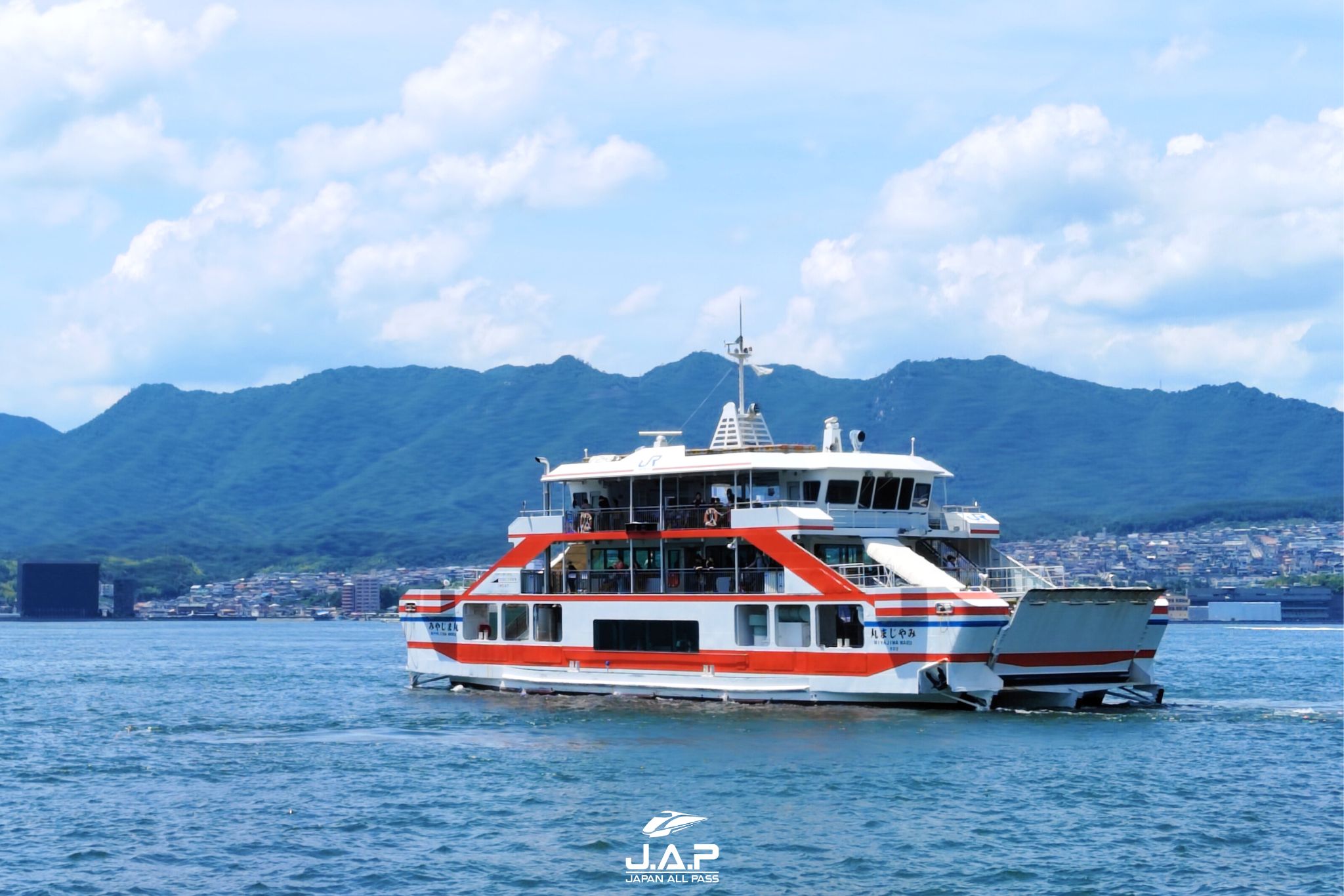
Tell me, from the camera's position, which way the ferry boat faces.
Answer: facing the viewer and to the right of the viewer
